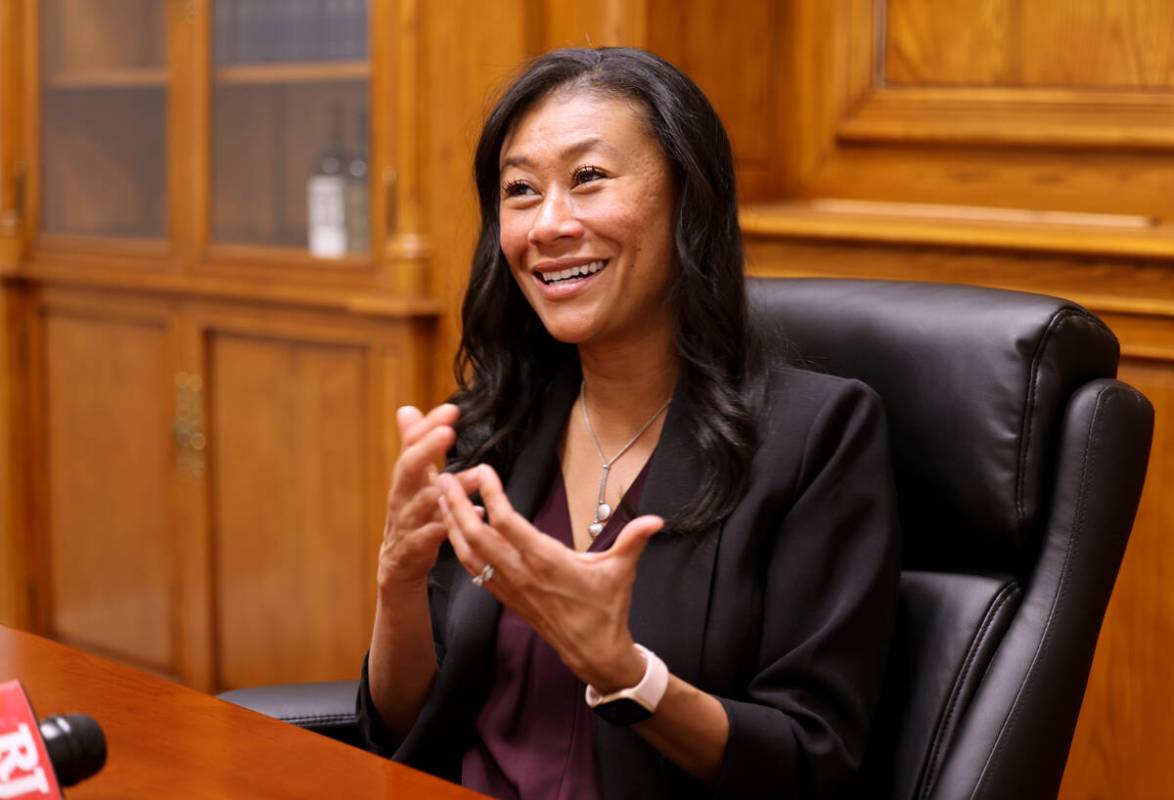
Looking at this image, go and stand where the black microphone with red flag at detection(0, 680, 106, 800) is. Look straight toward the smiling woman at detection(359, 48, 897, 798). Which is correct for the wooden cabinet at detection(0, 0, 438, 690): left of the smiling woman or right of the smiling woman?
left

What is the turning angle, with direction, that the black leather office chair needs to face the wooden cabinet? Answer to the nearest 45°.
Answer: approximately 90° to its right

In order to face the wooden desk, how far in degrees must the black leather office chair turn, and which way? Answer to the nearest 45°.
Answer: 0° — it already faces it

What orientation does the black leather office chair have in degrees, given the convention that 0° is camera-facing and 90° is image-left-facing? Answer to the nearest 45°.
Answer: approximately 45°
